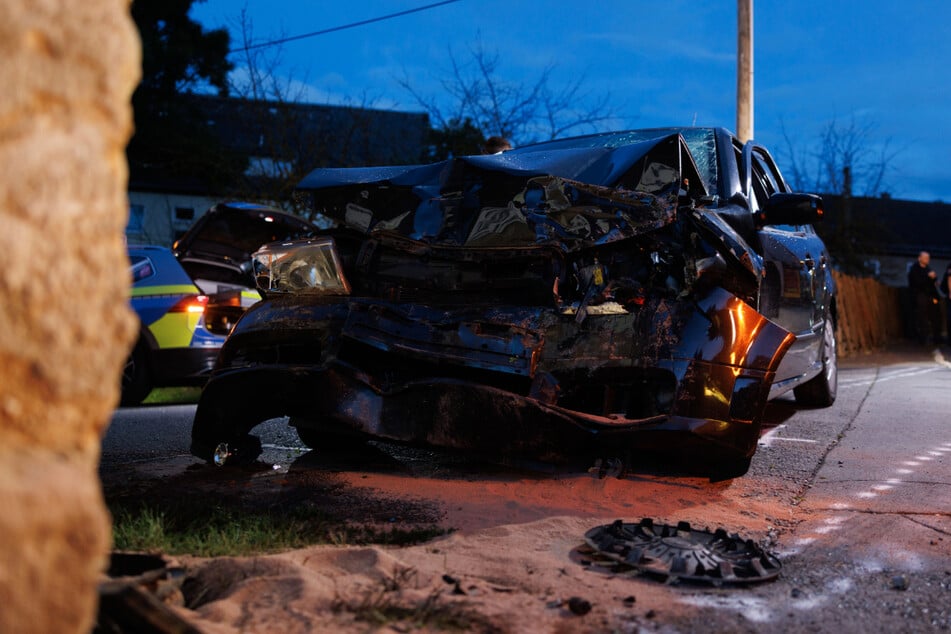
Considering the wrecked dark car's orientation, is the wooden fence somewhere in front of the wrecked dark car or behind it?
behind

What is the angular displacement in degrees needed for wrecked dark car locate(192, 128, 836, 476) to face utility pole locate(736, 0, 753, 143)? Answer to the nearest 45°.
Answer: approximately 135° to its right

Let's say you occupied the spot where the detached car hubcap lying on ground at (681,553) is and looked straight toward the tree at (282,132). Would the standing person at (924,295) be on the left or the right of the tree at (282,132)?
right

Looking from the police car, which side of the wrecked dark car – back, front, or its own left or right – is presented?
right

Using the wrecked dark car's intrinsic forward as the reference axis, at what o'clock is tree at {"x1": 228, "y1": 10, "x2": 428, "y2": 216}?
The tree is roughly at 4 o'clock from the wrecked dark car.

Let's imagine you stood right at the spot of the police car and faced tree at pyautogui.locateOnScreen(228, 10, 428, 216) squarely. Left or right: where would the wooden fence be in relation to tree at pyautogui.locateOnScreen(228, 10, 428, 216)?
right

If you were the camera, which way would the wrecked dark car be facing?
facing the viewer and to the left of the viewer
